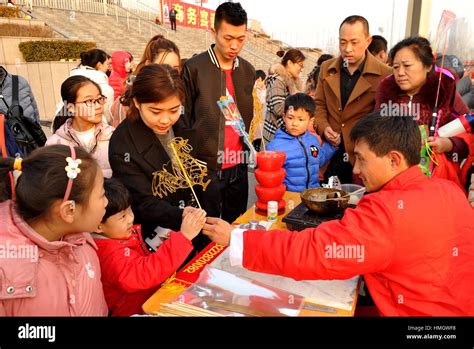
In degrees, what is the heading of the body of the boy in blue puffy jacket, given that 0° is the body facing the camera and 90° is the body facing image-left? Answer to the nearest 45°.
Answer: approximately 0°

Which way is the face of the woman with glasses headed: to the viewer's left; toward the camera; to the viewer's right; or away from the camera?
to the viewer's right

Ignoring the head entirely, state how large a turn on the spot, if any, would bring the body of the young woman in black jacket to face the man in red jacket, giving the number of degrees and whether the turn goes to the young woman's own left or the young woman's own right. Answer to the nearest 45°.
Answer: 0° — they already face them

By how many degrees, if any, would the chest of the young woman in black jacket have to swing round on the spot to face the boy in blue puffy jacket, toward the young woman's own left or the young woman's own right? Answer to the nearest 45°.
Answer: approximately 90° to the young woman's own left

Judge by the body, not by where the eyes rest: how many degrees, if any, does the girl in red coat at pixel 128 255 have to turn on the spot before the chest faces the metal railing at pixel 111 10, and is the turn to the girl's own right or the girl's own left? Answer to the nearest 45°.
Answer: approximately 90° to the girl's own left

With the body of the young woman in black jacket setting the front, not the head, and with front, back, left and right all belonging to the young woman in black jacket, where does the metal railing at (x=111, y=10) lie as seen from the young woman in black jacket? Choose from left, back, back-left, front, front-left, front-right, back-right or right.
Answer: back-left
